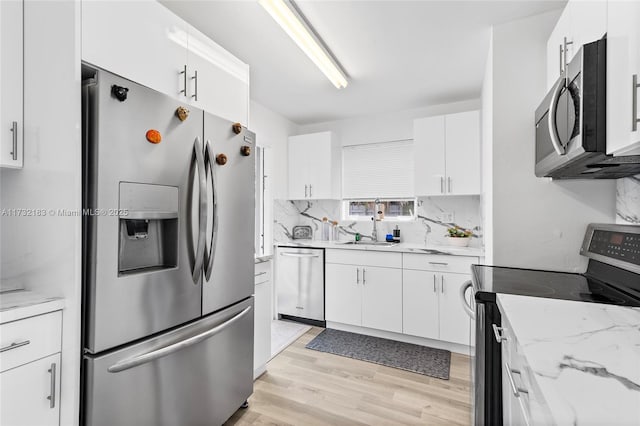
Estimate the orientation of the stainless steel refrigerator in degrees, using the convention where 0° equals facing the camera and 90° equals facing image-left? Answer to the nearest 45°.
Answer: approximately 315°

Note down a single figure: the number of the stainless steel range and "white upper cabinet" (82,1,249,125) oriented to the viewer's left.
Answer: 1

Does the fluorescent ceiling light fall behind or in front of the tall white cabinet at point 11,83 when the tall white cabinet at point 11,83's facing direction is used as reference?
in front

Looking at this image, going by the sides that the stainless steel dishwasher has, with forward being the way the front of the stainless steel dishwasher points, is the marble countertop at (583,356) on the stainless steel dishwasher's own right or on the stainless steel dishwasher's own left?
on the stainless steel dishwasher's own left

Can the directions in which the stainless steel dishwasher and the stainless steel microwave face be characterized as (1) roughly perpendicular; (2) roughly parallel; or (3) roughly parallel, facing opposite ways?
roughly perpendicular

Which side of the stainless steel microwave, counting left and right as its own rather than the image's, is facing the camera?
left

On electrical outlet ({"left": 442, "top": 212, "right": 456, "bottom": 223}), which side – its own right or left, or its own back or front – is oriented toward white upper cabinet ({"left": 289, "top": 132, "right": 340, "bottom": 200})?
right

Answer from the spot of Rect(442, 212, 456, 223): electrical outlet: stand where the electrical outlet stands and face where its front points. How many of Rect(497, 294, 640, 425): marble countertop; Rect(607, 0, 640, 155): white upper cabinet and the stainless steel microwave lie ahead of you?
3

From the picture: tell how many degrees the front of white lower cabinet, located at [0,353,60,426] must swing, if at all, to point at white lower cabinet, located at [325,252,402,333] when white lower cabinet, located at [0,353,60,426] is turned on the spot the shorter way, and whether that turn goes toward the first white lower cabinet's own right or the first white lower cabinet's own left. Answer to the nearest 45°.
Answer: approximately 45° to the first white lower cabinet's own left

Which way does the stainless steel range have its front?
to the viewer's left

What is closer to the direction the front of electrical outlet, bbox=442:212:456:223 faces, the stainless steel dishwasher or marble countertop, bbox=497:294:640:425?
the marble countertop

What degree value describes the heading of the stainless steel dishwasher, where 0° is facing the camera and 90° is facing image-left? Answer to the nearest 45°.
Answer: approximately 45°

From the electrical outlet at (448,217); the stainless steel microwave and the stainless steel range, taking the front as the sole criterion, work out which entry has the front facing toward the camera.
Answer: the electrical outlet

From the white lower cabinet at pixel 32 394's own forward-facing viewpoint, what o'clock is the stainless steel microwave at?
The stainless steel microwave is roughly at 12 o'clock from the white lower cabinet.

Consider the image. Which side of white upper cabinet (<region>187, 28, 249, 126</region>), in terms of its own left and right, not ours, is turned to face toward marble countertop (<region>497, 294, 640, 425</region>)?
front

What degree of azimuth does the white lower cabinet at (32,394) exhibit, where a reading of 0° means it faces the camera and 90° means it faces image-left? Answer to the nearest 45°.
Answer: approximately 315°
